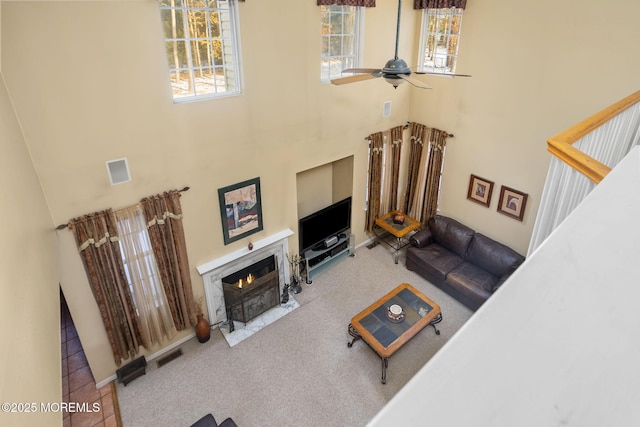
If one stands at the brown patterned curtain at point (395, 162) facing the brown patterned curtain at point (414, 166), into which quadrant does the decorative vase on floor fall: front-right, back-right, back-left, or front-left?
back-right

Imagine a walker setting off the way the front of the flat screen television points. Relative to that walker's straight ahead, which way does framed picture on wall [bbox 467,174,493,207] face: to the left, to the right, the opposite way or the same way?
to the right

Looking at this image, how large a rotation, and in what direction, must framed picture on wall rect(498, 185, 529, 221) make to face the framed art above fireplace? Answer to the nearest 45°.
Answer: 0° — it already faces it

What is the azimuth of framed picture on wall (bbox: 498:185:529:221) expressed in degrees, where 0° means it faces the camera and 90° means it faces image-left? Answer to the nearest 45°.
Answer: approximately 45°

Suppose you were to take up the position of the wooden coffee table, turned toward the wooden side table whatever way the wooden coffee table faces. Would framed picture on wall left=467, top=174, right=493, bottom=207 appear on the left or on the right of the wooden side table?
right

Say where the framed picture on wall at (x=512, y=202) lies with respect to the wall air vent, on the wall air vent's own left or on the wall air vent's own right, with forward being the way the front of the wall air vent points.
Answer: on the wall air vent's own left

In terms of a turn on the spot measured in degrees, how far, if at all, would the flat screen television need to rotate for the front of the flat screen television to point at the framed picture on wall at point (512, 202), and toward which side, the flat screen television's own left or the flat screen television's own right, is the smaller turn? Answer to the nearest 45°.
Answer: approximately 45° to the flat screen television's own left

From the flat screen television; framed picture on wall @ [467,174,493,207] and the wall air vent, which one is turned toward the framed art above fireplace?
the framed picture on wall

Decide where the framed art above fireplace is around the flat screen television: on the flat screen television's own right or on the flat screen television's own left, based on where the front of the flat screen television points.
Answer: on the flat screen television's own right

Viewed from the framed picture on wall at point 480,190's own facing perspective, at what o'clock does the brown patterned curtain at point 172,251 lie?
The brown patterned curtain is roughly at 12 o'clock from the framed picture on wall.

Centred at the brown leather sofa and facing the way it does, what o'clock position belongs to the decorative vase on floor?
The decorative vase on floor is roughly at 12 o'clock from the brown leather sofa.

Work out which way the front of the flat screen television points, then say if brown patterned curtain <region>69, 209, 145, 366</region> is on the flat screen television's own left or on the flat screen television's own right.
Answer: on the flat screen television's own right

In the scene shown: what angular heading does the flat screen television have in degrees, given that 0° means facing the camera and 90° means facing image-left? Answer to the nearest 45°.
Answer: approximately 315°

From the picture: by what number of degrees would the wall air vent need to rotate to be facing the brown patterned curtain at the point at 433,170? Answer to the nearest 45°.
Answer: approximately 90° to its left
